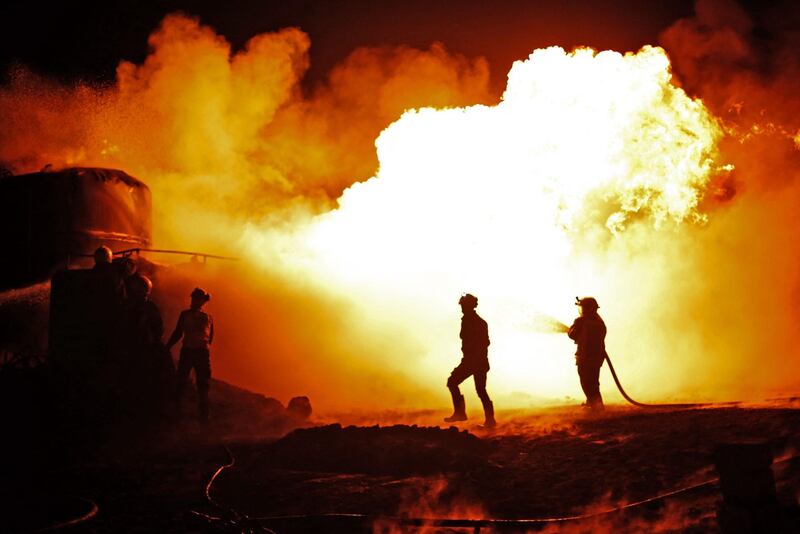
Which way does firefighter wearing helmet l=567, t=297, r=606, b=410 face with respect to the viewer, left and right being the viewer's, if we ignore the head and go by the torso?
facing away from the viewer and to the left of the viewer

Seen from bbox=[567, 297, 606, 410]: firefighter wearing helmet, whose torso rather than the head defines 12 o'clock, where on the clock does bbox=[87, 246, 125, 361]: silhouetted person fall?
The silhouetted person is roughly at 10 o'clock from the firefighter wearing helmet.

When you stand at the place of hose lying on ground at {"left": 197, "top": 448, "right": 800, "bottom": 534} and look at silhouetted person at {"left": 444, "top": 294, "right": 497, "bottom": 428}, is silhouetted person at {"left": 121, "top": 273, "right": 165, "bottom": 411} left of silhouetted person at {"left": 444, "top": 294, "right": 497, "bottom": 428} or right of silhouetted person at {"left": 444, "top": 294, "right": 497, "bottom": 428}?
left

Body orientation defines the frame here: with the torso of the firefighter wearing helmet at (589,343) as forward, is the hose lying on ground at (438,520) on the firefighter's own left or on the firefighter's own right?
on the firefighter's own left

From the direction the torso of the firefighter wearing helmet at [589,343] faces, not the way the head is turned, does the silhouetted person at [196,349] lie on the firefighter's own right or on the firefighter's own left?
on the firefighter's own left

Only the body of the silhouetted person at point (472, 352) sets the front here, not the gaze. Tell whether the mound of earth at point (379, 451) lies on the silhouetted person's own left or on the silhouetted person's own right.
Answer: on the silhouetted person's own left

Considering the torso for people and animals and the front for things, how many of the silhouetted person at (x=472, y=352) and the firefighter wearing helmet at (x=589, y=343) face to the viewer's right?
0
